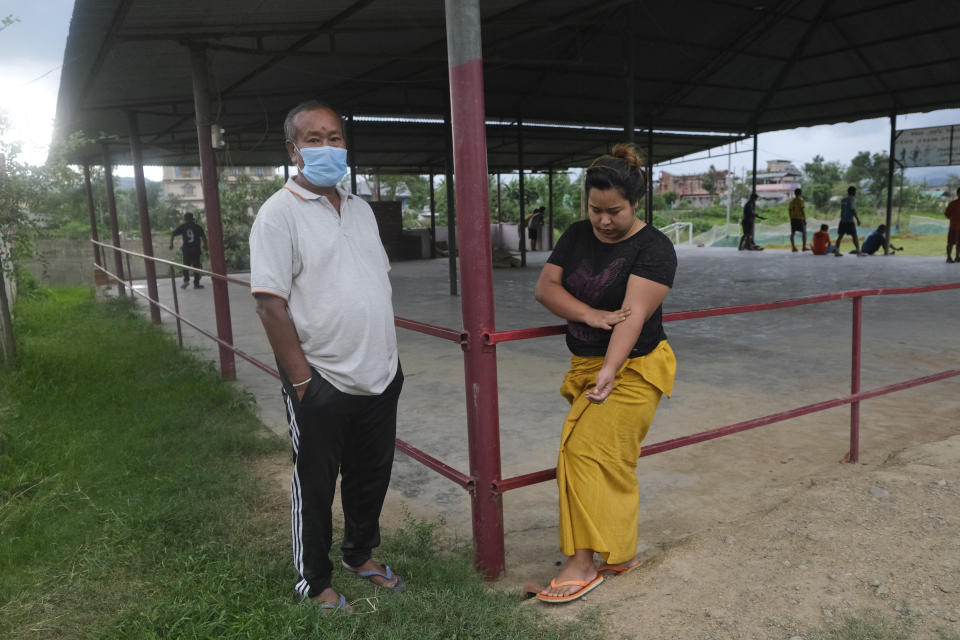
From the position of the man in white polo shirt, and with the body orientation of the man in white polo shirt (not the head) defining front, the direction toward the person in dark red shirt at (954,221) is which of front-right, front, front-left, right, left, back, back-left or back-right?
left

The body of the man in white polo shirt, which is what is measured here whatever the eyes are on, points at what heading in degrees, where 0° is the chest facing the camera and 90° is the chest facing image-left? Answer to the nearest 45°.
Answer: approximately 315°

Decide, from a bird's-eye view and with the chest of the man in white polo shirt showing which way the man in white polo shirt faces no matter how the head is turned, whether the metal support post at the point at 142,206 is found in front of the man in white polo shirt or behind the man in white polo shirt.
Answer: behind

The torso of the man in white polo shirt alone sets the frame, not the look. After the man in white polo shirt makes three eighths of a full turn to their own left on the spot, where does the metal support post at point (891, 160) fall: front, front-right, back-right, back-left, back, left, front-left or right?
front-right

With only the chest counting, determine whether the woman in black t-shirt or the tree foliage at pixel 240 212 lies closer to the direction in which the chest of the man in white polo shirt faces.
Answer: the woman in black t-shirt

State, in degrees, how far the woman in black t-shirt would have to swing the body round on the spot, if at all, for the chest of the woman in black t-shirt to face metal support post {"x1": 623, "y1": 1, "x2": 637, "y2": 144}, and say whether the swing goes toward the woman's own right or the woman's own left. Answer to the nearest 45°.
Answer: approximately 135° to the woman's own right

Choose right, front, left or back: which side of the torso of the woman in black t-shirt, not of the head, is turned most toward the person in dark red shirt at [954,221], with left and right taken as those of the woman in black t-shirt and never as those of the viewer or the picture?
back

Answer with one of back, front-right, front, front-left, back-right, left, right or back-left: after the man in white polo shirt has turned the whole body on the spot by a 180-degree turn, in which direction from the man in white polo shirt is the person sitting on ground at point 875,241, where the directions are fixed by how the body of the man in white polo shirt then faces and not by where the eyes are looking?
right

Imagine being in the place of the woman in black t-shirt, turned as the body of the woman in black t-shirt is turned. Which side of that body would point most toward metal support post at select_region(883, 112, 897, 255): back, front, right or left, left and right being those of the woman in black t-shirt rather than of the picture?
back

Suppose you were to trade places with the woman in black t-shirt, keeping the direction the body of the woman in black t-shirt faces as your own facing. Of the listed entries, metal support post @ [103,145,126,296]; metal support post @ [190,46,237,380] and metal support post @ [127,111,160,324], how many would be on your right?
3

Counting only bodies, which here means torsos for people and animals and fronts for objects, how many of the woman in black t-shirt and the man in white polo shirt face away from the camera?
0

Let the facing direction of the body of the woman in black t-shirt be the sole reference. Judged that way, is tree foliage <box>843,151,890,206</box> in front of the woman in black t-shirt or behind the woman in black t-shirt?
behind

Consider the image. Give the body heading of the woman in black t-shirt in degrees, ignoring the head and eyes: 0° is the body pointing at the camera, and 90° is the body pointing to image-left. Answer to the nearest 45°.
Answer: approximately 45°
